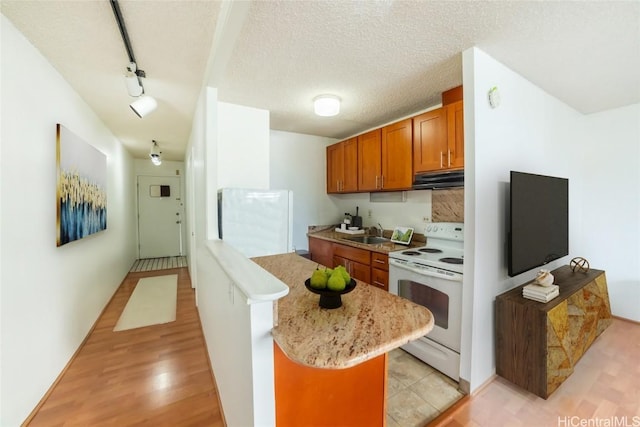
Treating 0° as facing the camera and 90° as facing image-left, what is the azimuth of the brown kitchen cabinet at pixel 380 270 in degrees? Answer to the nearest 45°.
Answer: approximately 45°

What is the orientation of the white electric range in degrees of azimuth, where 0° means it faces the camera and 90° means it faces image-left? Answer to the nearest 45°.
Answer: approximately 45°
